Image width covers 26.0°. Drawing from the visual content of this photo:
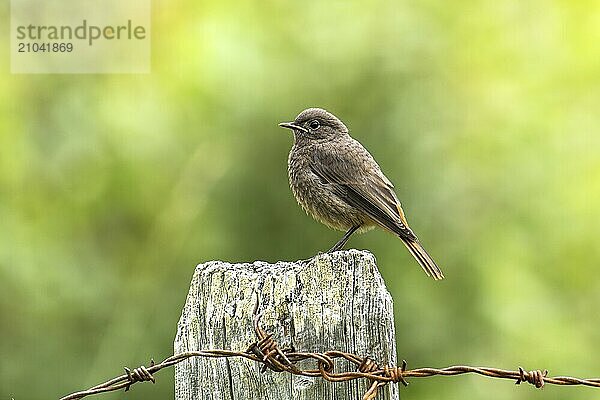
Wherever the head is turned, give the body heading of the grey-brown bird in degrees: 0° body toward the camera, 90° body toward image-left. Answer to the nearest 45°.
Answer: approximately 90°
